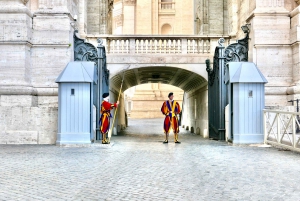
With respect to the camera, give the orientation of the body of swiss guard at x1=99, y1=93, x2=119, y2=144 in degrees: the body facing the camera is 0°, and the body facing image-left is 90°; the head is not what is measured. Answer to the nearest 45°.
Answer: approximately 270°
